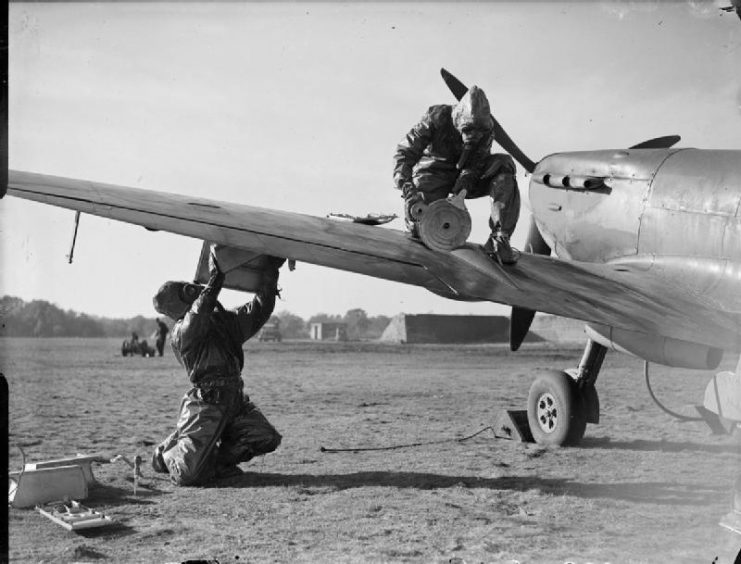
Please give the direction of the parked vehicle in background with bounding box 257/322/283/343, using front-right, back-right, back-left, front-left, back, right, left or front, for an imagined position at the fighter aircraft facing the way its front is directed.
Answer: front-right

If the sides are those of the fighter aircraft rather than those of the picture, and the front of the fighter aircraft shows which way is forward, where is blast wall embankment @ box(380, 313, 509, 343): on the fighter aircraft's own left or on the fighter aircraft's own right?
on the fighter aircraft's own right

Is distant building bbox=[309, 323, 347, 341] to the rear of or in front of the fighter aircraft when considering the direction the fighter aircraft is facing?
in front

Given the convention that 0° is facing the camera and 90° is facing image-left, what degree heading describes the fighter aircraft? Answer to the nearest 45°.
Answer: approximately 135°
